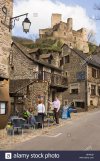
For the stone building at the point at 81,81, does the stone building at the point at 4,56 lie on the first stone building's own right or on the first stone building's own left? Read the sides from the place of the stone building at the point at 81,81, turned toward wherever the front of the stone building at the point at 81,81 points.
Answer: on the first stone building's own right

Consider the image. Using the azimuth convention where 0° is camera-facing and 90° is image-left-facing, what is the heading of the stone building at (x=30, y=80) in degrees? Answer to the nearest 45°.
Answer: approximately 315°

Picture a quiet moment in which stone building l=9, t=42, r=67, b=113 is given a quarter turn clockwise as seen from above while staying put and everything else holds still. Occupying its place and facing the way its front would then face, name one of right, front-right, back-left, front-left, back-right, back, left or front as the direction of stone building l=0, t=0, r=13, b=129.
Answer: front-left

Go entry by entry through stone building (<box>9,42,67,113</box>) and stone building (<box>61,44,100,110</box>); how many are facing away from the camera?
0

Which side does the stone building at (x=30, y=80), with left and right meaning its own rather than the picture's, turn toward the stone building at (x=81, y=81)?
left
